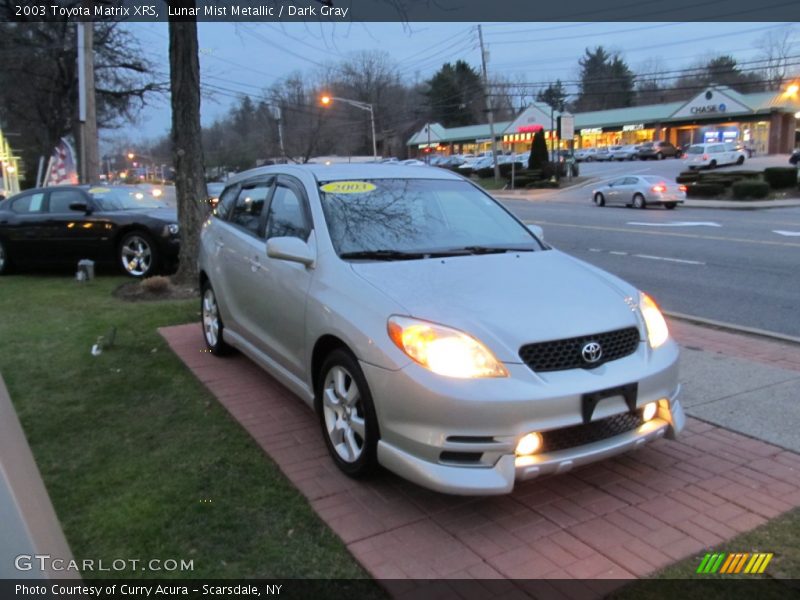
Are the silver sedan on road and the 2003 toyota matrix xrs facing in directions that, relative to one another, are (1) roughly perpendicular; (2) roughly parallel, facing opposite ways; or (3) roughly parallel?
roughly parallel, facing opposite ways

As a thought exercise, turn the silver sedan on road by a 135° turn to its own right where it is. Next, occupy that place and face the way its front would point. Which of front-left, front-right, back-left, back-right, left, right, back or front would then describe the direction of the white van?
left

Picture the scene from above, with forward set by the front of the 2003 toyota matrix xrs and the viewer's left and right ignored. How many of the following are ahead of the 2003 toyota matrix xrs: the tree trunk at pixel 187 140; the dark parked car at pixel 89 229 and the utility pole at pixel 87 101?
0

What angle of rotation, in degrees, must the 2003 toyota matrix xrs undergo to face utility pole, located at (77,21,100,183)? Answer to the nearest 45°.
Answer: approximately 180°

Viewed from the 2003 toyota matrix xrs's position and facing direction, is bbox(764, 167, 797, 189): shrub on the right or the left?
on its left

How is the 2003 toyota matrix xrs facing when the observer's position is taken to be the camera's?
facing the viewer and to the right of the viewer

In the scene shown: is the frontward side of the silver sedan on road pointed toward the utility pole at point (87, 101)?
no

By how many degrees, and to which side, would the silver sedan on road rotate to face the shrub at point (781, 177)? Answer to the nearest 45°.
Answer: approximately 90° to its right

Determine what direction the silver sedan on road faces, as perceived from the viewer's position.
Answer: facing away from the viewer and to the left of the viewer

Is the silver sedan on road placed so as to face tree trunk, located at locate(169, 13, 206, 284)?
no

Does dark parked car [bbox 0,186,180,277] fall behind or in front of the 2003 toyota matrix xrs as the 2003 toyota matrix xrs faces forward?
behind

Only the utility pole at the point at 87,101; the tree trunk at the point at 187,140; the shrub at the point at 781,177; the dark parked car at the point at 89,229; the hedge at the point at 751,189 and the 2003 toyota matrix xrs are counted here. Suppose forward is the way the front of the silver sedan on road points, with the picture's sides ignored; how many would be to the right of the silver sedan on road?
2

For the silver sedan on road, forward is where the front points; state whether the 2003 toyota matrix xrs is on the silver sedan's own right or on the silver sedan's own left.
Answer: on the silver sedan's own left

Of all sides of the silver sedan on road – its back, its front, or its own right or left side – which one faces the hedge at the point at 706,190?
right

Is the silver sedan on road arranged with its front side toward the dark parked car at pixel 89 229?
no
